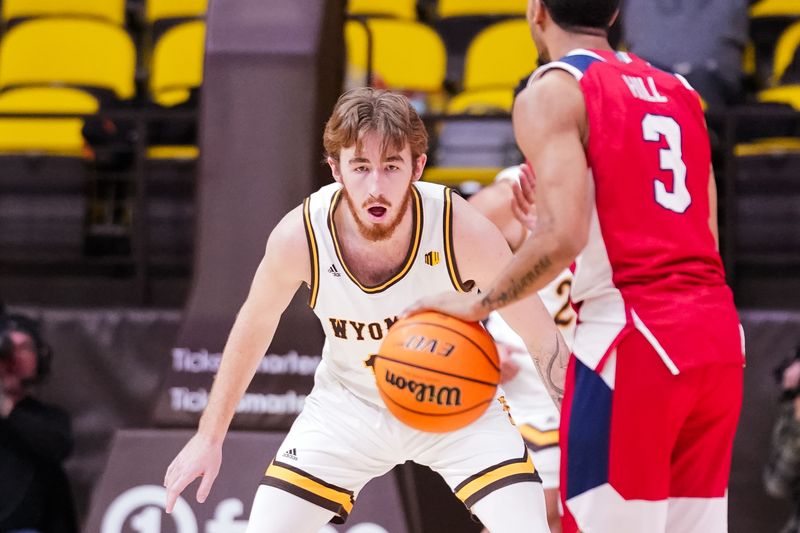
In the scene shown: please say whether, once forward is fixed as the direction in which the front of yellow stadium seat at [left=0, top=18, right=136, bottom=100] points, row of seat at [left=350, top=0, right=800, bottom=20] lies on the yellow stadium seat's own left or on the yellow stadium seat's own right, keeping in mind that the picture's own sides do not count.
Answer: on the yellow stadium seat's own left

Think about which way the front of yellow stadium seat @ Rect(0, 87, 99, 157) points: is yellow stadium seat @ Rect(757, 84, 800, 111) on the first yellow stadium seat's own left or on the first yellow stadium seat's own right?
on the first yellow stadium seat's own left

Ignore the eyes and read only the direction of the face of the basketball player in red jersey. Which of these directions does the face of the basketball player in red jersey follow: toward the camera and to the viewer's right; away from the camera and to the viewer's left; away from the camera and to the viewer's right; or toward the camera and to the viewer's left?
away from the camera and to the viewer's left

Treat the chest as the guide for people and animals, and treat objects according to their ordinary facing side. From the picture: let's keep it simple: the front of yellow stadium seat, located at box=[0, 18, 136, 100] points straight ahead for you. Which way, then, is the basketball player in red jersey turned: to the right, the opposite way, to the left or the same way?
the opposite way

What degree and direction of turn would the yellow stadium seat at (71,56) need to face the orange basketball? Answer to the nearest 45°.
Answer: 0° — it already faces it

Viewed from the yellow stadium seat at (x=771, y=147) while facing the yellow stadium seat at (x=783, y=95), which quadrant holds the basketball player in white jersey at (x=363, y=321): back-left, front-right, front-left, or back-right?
back-left

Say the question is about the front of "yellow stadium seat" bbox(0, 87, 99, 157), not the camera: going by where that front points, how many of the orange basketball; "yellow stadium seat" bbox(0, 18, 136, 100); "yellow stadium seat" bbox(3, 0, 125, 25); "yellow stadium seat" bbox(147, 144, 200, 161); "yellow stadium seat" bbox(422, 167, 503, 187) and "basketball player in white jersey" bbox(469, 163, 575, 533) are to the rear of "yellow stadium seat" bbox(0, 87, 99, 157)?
2

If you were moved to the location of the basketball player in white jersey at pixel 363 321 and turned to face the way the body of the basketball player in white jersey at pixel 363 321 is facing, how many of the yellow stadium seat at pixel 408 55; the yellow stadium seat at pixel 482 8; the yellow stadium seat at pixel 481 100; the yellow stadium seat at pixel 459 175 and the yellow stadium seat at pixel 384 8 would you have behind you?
5

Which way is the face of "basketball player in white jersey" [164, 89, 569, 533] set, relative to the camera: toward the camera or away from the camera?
toward the camera

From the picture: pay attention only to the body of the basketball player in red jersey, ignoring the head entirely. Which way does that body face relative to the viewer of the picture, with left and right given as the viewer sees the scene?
facing away from the viewer and to the left of the viewer

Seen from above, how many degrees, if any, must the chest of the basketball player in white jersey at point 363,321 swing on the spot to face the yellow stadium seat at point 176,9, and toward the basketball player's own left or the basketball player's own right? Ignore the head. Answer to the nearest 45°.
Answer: approximately 180°

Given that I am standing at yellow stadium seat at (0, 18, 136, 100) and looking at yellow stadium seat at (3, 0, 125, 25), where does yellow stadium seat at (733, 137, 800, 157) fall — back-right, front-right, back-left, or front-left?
back-right

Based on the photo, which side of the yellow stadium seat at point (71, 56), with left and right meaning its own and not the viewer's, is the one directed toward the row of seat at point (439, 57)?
left

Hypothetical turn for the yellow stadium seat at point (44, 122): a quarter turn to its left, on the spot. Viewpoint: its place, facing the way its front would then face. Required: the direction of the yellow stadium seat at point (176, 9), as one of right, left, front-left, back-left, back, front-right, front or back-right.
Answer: front-left

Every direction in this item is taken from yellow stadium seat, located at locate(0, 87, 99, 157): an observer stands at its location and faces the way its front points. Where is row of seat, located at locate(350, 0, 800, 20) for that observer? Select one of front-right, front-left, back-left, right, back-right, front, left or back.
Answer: left

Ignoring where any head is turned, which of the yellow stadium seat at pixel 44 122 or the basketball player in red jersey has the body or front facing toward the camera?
the yellow stadium seat

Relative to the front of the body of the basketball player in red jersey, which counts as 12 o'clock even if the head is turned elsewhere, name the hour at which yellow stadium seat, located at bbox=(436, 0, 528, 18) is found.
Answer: The yellow stadium seat is roughly at 1 o'clock from the basketball player in red jersey.

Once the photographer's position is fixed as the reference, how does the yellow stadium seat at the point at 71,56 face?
facing the viewer

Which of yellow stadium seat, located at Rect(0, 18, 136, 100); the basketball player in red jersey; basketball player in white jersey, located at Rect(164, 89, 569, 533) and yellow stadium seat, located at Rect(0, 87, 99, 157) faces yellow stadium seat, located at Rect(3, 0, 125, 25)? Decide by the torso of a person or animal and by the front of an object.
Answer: the basketball player in red jersey

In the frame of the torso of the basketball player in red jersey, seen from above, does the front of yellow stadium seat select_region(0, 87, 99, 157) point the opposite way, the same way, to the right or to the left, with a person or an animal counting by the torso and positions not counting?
the opposite way
